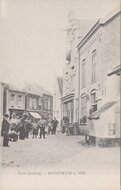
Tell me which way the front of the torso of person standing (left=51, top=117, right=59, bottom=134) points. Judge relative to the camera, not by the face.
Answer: toward the camera
